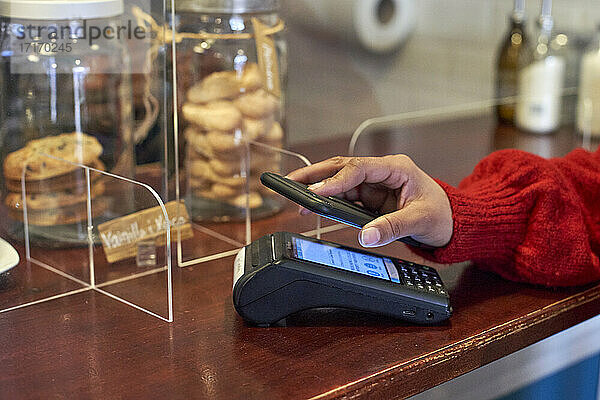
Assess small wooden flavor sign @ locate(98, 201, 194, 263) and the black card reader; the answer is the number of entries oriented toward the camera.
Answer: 1

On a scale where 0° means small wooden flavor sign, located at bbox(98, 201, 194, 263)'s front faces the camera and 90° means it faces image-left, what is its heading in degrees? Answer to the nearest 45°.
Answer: approximately 0°

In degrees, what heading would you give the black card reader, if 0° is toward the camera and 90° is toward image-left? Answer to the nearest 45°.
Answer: approximately 270°

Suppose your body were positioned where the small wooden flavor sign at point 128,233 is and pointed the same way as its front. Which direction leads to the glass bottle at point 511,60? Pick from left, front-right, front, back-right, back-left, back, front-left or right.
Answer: back-left

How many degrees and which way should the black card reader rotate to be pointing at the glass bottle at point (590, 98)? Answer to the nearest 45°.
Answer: approximately 45° to its left

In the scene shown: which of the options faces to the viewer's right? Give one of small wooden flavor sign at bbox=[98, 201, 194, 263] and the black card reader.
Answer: the black card reader

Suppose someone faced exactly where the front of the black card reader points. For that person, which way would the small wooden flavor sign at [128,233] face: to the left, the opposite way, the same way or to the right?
to the right
